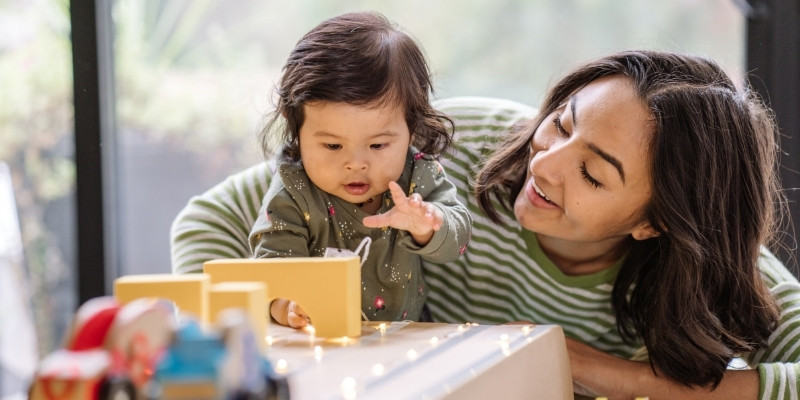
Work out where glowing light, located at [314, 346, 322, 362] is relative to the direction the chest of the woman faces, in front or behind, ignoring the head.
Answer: in front

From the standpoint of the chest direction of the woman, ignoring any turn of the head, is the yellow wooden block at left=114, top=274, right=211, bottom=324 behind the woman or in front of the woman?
in front

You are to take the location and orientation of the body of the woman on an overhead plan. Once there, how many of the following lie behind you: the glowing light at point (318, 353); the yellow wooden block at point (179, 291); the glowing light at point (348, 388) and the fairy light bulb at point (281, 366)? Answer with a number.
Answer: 0

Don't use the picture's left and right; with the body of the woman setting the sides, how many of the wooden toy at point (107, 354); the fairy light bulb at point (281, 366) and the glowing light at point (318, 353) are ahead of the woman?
3

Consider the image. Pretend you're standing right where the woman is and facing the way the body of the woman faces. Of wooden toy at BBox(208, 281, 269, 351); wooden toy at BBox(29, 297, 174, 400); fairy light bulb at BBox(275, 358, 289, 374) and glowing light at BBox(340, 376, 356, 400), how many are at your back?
0

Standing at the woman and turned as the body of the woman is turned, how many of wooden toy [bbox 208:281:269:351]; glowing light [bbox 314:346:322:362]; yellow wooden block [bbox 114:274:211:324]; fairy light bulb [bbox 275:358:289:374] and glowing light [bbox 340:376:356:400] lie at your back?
0

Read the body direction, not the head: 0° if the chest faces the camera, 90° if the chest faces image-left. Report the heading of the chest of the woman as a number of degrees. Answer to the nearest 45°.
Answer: approximately 45°

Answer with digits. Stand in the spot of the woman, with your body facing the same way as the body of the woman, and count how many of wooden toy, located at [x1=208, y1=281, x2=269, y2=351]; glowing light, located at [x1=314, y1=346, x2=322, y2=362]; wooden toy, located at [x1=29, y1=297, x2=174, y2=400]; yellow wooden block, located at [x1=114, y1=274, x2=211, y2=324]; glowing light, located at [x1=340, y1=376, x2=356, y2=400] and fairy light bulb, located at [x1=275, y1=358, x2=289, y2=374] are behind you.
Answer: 0

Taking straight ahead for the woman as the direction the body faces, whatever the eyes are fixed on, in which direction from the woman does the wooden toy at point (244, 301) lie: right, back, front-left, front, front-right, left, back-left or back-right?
front

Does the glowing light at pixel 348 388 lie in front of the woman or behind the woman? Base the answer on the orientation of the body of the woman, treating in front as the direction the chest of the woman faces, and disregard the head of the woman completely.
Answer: in front

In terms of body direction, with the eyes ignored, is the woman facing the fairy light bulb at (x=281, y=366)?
yes

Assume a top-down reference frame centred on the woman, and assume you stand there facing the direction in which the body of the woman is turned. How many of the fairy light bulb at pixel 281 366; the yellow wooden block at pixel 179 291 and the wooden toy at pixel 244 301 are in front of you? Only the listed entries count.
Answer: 3

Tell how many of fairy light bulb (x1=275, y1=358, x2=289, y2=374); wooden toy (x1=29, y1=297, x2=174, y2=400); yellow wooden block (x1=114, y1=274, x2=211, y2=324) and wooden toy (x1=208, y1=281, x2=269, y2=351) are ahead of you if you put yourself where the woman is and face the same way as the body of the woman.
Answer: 4

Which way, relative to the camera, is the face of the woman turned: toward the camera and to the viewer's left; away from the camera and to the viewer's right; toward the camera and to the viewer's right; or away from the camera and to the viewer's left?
toward the camera and to the viewer's left
